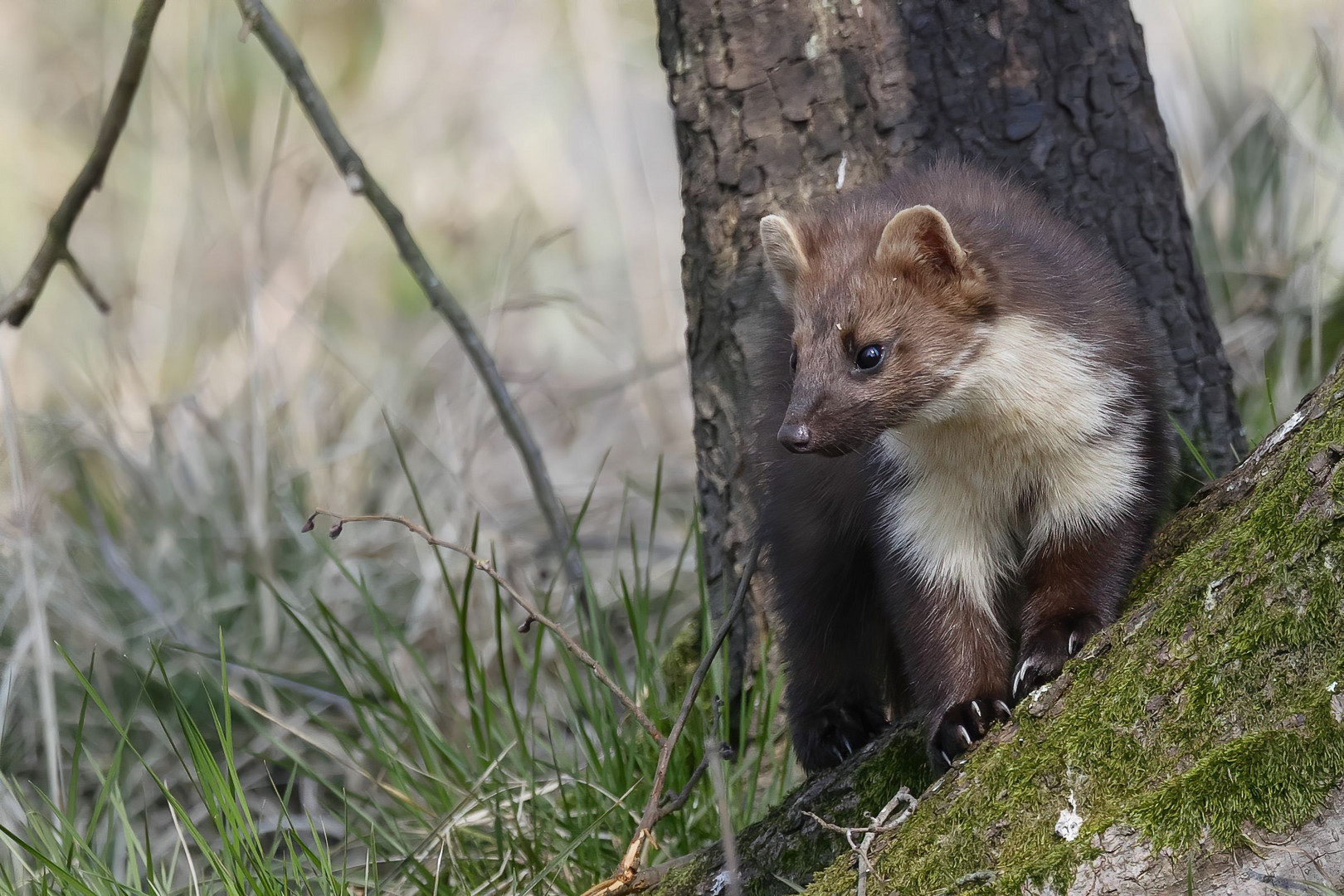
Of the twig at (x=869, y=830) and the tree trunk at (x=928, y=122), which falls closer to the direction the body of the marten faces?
the twig

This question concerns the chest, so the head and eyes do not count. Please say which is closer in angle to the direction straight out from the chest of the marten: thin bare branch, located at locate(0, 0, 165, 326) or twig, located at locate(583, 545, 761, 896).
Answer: the twig

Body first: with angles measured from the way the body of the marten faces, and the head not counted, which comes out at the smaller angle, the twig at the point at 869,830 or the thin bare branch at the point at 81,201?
the twig

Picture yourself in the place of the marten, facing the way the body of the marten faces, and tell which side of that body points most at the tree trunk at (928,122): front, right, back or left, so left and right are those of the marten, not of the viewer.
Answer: back

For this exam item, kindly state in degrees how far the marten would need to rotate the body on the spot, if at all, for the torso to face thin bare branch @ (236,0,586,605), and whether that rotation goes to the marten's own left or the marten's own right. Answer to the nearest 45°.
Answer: approximately 135° to the marten's own right

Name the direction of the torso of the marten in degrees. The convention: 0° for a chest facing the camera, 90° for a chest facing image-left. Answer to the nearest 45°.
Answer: approximately 0°

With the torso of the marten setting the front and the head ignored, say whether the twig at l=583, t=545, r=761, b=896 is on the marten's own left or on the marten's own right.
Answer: on the marten's own right
